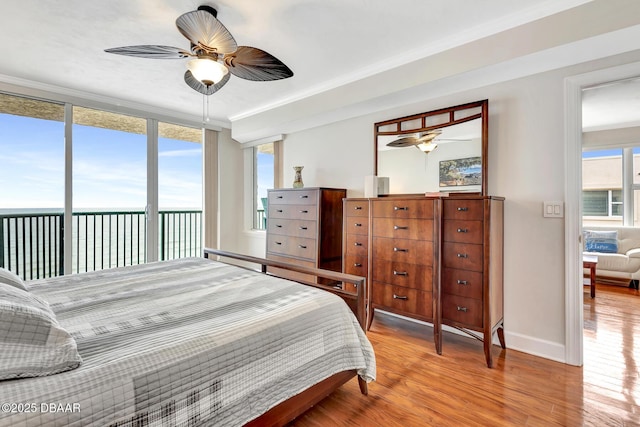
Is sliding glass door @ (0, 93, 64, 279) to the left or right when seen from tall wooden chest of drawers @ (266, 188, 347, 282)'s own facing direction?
on its right

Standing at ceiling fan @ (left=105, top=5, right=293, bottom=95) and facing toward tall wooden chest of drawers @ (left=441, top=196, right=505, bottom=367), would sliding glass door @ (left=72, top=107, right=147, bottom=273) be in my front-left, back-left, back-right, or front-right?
back-left

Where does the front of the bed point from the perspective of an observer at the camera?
facing away from the viewer and to the right of the viewer

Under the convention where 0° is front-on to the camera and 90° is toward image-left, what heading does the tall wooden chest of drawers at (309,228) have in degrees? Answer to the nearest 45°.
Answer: approximately 45°

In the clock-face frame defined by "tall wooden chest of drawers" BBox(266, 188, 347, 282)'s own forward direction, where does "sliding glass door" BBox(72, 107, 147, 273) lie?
The sliding glass door is roughly at 2 o'clock from the tall wooden chest of drawers.

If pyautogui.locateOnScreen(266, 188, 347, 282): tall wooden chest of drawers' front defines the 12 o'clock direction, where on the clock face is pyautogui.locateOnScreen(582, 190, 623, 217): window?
The window is roughly at 7 o'clock from the tall wooden chest of drawers.

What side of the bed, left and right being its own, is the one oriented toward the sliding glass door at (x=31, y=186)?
left
